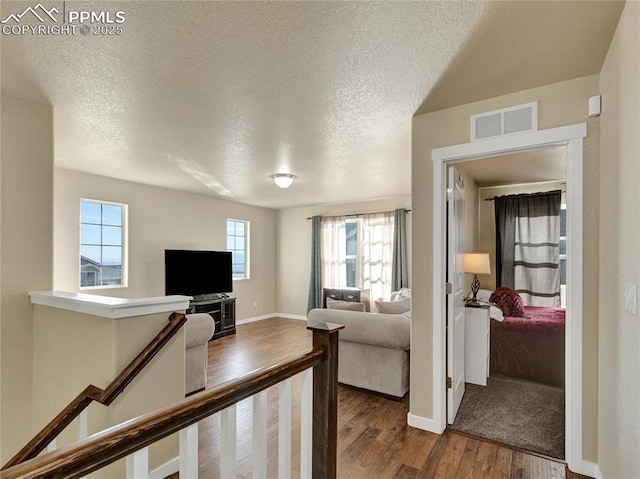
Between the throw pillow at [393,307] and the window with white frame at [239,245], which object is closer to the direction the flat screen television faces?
the throw pillow

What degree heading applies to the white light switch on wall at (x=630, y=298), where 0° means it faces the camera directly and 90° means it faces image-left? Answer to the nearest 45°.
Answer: approximately 45°

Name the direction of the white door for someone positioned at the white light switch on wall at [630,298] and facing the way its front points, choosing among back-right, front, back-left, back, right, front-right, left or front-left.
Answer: right

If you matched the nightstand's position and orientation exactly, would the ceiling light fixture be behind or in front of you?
behind

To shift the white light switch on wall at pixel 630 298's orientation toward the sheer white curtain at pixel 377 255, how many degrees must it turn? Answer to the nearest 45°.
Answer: approximately 90° to its right

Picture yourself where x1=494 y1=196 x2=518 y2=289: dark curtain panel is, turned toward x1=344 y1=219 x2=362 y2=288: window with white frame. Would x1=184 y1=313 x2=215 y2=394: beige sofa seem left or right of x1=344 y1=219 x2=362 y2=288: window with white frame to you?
left

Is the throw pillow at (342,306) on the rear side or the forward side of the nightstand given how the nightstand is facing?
on the rear side

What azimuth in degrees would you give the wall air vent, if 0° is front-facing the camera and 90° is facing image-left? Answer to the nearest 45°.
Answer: approximately 45°

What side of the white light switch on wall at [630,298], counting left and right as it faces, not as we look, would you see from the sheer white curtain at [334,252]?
right

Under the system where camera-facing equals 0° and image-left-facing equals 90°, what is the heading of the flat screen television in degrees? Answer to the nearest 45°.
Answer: approximately 315°

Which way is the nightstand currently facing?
to the viewer's right

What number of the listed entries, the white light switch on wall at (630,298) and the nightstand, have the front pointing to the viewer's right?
1
